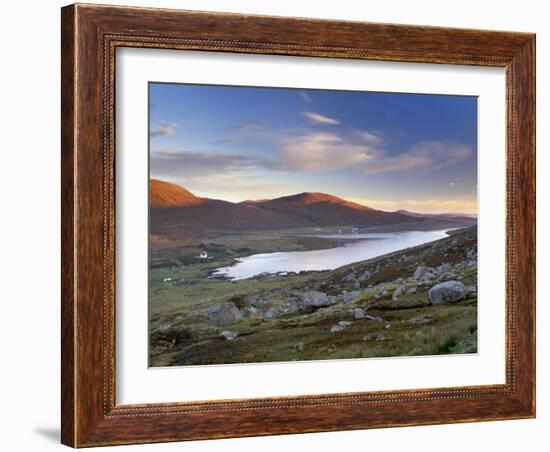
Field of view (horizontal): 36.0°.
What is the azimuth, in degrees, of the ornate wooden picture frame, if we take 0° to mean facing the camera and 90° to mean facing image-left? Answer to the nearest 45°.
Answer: approximately 315°
